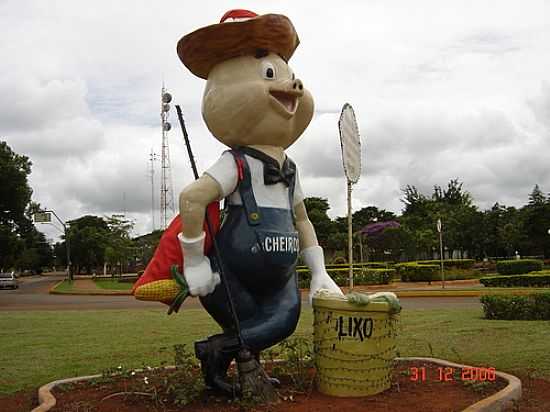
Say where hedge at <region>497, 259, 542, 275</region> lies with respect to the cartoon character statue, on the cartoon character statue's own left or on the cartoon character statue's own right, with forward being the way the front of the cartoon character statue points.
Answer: on the cartoon character statue's own left

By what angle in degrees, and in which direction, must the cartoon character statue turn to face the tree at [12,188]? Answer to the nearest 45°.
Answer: approximately 180°

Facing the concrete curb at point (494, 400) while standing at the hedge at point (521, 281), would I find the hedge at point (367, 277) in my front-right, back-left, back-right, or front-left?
back-right

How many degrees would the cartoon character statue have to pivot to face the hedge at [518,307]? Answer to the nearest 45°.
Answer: approximately 90° to its left

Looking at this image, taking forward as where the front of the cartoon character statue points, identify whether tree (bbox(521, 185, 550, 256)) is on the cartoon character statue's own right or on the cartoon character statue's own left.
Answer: on the cartoon character statue's own left

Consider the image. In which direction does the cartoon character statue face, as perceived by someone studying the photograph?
facing the viewer and to the right of the viewer

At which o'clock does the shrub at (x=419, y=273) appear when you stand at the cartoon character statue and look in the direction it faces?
The shrub is roughly at 8 o'clock from the cartoon character statue.

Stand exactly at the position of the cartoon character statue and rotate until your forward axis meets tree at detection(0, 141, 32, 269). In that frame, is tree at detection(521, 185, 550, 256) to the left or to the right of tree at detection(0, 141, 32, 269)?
right

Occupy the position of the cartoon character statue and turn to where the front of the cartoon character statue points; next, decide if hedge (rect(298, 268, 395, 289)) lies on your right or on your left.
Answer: on your left
